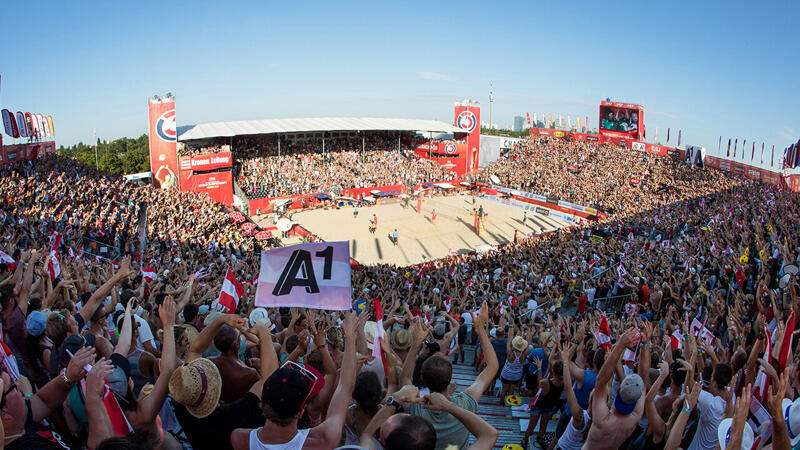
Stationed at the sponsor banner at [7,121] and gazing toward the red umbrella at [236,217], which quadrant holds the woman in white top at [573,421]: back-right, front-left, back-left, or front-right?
front-right

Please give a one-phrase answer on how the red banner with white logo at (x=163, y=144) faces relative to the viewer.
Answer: facing the viewer

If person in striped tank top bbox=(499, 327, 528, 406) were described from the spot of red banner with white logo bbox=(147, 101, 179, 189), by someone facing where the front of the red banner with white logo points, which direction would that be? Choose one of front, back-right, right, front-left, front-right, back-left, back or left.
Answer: front

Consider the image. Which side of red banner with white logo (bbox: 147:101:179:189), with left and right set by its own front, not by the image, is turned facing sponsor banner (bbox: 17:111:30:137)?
right

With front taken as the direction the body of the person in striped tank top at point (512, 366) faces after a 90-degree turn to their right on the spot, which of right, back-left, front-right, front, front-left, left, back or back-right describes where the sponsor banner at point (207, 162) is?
back-left

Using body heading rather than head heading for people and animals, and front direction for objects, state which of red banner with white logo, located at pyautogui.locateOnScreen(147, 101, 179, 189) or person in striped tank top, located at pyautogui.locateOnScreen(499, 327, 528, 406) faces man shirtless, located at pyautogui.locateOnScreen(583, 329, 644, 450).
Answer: the red banner with white logo

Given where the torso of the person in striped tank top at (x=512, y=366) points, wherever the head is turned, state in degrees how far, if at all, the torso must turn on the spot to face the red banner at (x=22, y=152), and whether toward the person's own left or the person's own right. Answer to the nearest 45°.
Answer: approximately 45° to the person's own left

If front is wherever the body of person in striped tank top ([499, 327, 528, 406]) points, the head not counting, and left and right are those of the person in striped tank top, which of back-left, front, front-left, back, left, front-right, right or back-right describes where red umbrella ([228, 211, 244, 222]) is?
front-left

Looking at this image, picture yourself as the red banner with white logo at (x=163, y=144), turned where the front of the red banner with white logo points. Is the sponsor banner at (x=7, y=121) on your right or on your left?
on your right

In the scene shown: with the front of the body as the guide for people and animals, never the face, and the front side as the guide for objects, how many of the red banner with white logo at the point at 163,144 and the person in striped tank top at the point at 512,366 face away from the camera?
1

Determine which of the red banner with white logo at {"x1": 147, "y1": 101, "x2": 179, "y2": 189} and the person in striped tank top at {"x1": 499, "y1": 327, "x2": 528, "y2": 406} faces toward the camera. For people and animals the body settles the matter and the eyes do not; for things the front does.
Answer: the red banner with white logo

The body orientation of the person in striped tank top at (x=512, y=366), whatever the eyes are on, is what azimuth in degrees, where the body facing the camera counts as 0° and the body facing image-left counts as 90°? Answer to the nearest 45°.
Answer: approximately 180°

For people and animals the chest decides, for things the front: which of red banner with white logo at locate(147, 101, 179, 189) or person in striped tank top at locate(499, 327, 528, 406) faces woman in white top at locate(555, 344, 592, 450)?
the red banner with white logo

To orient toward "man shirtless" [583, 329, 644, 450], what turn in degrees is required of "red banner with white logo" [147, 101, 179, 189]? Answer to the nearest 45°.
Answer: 0° — it already faces them

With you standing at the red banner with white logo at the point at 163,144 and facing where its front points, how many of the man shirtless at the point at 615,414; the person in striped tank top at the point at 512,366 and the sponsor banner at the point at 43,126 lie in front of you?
2
